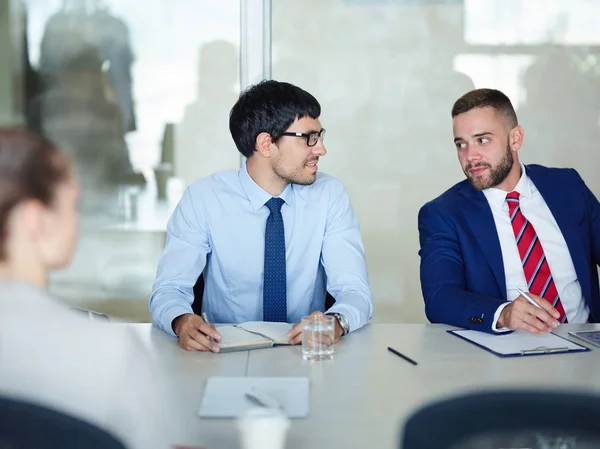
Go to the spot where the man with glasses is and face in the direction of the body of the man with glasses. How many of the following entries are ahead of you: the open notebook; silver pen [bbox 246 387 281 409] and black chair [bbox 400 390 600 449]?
3

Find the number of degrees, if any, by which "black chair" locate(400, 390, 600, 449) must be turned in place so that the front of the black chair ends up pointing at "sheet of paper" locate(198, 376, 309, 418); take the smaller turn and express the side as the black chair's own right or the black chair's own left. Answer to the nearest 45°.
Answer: approximately 45° to the black chair's own left

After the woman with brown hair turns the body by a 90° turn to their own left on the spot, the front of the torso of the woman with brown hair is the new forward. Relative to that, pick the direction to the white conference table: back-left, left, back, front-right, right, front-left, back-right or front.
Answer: right

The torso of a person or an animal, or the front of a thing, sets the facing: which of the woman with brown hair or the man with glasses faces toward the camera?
the man with glasses

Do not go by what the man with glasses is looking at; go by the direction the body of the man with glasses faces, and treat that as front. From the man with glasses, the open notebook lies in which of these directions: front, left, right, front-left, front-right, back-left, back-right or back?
front

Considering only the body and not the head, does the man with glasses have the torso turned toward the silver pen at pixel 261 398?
yes

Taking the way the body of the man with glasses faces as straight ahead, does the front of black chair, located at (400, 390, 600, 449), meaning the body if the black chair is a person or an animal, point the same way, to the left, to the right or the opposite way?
the opposite way

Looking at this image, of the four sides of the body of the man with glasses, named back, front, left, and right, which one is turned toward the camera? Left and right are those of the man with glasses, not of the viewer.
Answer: front

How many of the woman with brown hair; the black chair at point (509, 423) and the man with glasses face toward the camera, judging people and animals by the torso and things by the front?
1

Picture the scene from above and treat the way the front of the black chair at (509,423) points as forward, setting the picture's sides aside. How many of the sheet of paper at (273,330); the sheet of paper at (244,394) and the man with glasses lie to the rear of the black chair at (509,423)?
0

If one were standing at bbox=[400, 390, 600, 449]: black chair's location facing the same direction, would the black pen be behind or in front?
in front

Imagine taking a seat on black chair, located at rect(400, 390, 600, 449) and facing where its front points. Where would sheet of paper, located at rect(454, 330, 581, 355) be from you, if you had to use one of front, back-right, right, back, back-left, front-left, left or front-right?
front

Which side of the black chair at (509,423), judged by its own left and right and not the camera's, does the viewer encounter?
back

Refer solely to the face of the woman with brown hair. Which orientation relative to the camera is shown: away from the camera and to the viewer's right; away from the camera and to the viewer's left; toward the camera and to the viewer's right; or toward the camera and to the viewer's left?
away from the camera and to the viewer's right

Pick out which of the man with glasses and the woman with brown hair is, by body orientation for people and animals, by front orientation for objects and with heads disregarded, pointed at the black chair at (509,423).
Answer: the man with glasses

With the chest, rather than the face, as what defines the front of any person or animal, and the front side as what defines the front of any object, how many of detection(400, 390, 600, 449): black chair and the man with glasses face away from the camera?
1
